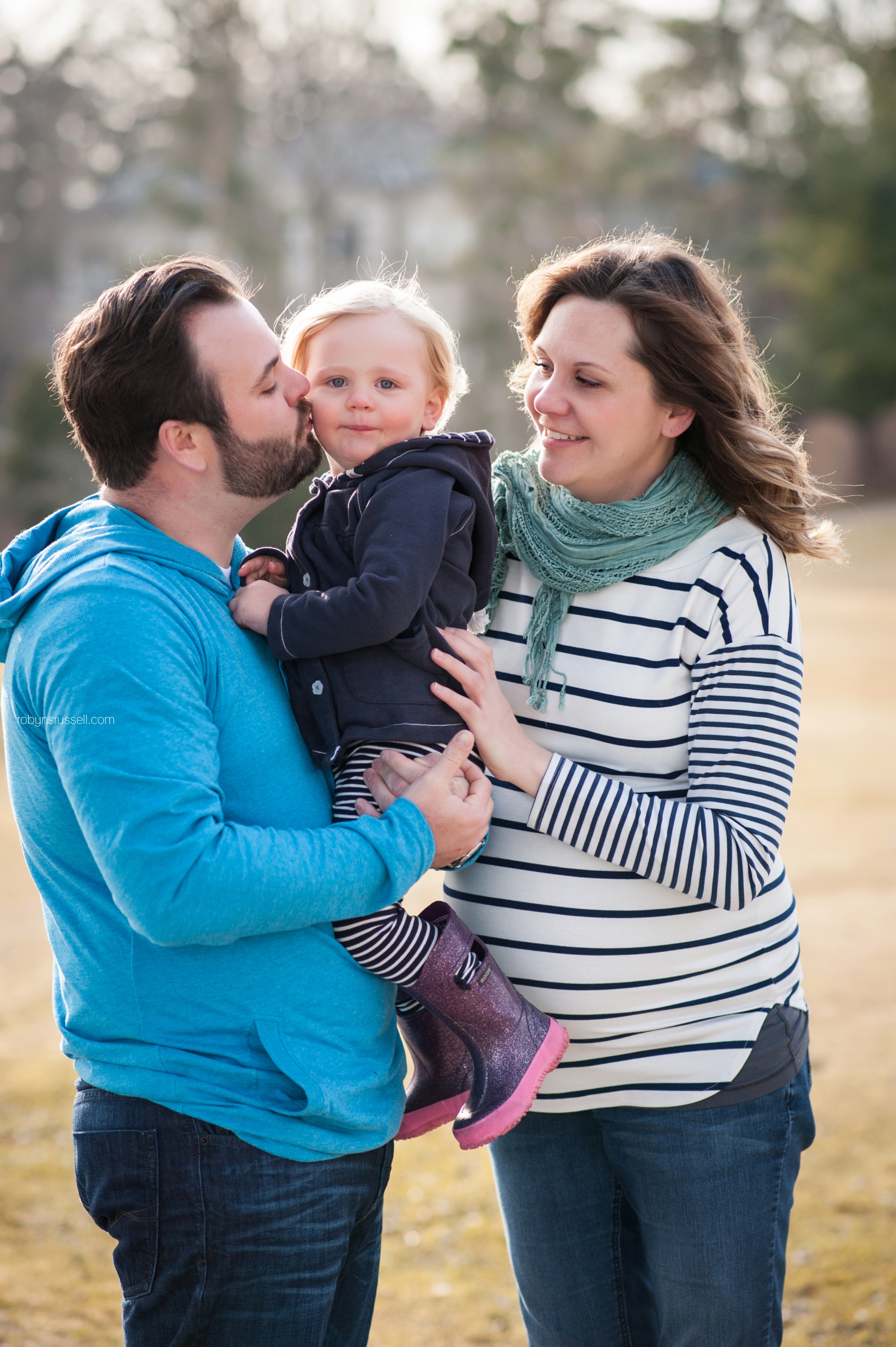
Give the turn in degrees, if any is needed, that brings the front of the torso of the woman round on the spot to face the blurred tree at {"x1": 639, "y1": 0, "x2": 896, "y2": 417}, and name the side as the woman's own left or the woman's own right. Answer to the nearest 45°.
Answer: approximately 135° to the woman's own right

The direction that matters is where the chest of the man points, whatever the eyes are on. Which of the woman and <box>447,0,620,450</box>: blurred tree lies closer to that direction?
the woman

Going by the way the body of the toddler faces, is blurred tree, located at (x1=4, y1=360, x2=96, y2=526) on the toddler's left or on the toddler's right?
on the toddler's right

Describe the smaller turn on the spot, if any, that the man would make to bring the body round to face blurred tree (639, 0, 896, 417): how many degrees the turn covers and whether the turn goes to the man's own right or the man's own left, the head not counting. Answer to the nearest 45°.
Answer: approximately 90° to the man's own left

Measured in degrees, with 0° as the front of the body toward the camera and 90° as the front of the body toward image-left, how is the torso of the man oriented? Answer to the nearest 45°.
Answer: approximately 270°

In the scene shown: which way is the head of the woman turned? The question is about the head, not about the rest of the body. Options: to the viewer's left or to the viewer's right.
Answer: to the viewer's left

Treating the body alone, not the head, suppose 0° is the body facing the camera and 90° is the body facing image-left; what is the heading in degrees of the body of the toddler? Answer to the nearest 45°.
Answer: approximately 45°

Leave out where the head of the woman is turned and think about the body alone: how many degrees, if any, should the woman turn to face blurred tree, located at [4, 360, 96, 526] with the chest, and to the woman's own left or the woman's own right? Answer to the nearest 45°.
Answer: approximately 90° to the woman's own right

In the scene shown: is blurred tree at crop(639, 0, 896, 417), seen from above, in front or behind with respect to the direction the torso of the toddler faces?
behind
